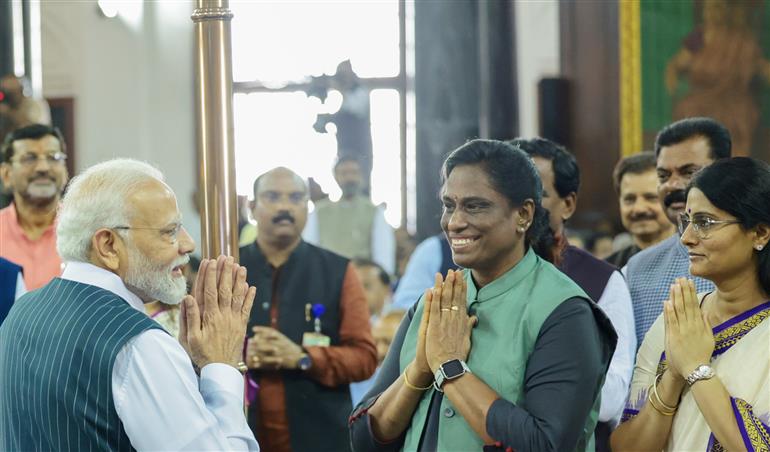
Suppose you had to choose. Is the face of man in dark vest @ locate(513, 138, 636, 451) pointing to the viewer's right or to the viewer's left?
to the viewer's left

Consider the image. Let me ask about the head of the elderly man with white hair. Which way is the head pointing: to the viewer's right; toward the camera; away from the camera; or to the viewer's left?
to the viewer's right

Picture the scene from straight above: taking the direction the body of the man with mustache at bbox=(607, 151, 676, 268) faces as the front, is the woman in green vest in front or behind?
in front

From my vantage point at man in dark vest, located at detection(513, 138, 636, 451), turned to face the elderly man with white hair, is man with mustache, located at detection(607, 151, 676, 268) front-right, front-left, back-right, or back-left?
back-right

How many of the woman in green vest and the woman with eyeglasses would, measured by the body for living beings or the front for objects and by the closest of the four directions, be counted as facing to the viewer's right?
0

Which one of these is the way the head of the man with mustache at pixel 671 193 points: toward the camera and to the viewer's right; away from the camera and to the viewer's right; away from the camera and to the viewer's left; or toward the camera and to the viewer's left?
toward the camera and to the viewer's left

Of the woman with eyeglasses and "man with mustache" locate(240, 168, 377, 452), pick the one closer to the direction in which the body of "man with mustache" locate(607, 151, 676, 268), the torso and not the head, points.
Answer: the woman with eyeglasses

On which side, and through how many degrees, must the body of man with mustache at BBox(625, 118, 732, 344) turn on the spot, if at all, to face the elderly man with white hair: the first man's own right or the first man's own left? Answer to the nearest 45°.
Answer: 0° — they already face them

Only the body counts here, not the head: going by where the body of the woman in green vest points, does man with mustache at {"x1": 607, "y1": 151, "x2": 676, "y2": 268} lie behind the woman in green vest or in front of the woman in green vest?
behind

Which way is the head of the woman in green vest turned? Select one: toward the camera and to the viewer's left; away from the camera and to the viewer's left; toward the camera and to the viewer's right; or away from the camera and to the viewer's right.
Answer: toward the camera and to the viewer's left
